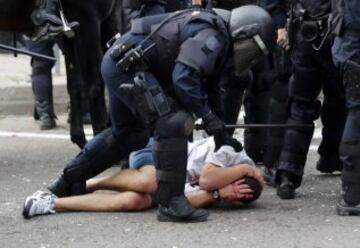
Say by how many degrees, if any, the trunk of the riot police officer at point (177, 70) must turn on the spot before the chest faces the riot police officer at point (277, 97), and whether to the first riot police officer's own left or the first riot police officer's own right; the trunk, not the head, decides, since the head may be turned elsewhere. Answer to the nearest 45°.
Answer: approximately 45° to the first riot police officer's own left

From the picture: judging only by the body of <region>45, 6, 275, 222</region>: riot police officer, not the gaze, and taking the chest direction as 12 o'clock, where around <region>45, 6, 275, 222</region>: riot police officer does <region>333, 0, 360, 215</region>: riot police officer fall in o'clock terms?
<region>333, 0, 360, 215</region>: riot police officer is roughly at 12 o'clock from <region>45, 6, 275, 222</region>: riot police officer.

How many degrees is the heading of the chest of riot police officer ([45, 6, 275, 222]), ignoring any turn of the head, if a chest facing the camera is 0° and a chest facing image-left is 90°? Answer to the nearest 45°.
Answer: approximately 270°
